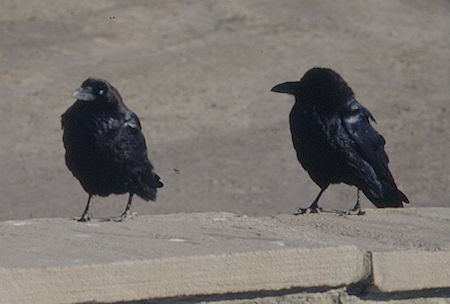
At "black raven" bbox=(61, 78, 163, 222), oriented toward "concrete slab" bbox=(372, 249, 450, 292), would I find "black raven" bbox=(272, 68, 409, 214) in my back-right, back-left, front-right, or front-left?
front-left

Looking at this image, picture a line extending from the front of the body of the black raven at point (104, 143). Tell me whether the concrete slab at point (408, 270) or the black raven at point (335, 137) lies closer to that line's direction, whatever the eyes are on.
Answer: the concrete slab

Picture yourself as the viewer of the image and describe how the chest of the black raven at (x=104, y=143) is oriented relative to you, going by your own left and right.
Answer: facing the viewer and to the left of the viewer

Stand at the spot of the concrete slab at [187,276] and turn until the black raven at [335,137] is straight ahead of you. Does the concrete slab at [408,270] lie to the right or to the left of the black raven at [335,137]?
right

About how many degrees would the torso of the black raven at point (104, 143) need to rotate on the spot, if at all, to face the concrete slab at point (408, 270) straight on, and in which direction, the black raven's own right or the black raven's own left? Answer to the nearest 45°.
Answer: approximately 90° to the black raven's own left

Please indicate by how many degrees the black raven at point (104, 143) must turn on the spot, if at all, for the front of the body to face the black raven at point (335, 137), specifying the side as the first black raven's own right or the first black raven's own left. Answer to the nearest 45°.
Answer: approximately 135° to the first black raven's own left
